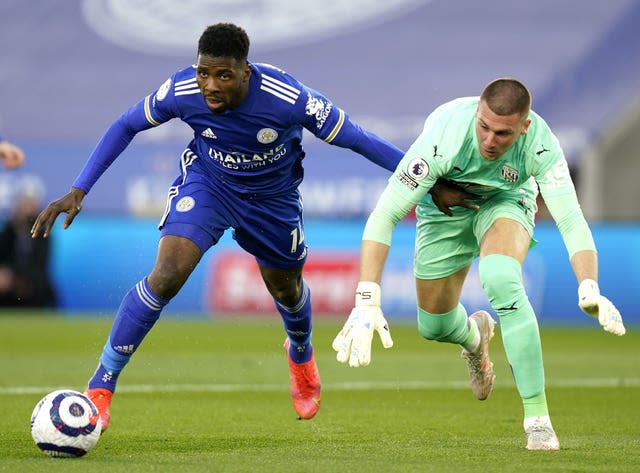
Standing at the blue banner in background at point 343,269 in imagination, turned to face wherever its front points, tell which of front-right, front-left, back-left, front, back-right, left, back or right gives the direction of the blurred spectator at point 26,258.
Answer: right

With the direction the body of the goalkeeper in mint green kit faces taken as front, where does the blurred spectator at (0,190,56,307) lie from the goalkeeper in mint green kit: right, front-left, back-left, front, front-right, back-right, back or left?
back-right

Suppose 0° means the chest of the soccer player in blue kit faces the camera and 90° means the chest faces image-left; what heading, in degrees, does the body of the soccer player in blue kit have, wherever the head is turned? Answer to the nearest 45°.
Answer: approximately 0°

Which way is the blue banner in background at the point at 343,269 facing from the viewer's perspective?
toward the camera

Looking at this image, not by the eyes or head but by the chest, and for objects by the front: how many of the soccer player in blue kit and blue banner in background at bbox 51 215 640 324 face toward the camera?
2

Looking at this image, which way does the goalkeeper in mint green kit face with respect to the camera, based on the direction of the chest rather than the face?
toward the camera

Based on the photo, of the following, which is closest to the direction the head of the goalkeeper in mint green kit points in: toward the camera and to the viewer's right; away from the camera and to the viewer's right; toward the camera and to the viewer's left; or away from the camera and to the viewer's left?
toward the camera and to the viewer's left

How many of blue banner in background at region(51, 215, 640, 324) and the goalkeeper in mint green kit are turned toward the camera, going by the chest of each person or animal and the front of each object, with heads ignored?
2

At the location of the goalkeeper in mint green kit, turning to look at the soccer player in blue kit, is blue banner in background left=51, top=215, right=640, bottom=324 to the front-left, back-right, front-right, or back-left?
front-right

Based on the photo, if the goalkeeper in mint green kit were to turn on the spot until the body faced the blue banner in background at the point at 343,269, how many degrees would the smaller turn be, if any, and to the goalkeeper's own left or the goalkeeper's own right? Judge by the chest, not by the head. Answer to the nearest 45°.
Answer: approximately 180°

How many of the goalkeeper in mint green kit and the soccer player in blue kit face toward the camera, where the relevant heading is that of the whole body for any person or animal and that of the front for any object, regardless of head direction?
2

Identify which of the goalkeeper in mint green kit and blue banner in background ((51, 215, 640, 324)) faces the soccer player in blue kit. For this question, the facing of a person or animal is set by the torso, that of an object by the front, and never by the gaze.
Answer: the blue banner in background

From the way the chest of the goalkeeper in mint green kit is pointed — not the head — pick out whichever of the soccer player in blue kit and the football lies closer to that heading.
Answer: the football

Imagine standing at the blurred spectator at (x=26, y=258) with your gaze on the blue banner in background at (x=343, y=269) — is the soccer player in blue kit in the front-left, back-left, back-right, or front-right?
front-right
